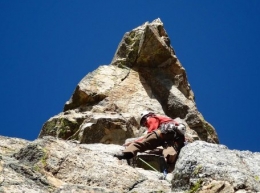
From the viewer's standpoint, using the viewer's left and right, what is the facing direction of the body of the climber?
facing away from the viewer and to the left of the viewer

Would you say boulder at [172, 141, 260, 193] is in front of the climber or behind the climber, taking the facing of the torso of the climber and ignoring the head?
behind
